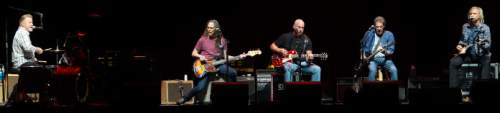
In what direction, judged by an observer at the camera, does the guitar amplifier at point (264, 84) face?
facing the viewer

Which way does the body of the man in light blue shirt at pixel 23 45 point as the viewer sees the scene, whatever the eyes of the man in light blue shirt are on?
to the viewer's right

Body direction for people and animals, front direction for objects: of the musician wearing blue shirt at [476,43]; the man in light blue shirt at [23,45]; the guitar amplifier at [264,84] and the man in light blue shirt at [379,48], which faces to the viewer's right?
the man in light blue shirt at [23,45]

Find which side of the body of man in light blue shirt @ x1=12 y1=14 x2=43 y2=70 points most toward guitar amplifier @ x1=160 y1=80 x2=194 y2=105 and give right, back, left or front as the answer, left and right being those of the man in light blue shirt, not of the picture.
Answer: front

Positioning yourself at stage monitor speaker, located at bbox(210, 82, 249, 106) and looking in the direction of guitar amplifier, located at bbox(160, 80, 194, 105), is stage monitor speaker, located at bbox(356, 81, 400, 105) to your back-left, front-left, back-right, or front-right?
back-right

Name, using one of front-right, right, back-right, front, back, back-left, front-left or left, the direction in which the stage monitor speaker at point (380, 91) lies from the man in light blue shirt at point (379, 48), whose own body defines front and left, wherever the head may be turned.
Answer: front

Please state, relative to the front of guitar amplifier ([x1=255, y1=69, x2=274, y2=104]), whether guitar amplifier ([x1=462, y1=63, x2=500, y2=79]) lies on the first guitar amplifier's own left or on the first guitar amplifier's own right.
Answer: on the first guitar amplifier's own left

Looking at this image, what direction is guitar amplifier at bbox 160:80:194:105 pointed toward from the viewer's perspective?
toward the camera

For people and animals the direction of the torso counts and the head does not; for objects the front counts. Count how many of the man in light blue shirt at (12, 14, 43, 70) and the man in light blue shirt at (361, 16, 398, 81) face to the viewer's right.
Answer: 1

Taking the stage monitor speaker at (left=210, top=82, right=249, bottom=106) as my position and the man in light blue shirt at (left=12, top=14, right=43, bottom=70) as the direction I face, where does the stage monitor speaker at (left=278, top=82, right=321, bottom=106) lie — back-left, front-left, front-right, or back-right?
back-right

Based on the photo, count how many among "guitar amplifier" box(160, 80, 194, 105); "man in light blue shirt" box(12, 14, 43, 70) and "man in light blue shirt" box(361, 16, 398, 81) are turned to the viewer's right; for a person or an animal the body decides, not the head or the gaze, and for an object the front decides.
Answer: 1

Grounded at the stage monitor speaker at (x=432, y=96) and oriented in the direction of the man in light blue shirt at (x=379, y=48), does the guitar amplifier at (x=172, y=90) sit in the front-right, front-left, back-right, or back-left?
front-left

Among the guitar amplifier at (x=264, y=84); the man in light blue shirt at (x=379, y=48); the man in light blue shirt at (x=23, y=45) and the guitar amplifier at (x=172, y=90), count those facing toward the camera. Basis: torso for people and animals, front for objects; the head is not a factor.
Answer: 3

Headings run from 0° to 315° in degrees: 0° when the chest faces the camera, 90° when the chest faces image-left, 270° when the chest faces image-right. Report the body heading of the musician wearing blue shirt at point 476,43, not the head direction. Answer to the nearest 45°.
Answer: approximately 45°

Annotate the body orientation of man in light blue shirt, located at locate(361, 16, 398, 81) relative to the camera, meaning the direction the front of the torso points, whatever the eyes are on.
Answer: toward the camera
